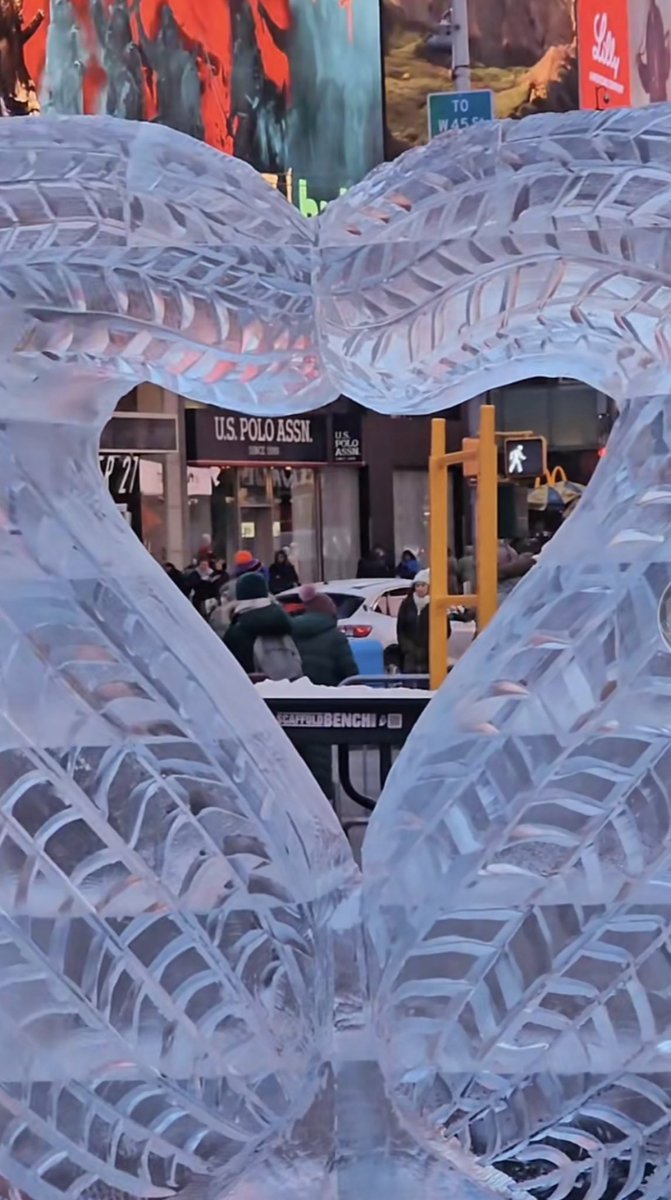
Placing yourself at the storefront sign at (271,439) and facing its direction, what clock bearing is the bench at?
The bench is roughly at 12 o'clock from the storefront sign.

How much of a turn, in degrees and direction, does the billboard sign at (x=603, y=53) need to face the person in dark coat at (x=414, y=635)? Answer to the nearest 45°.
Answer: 0° — it already faces them

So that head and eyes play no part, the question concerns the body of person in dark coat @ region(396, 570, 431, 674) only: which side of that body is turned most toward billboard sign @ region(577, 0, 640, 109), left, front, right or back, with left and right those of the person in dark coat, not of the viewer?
back

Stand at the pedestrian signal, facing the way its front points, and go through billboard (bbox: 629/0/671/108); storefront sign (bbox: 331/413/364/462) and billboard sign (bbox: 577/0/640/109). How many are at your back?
3

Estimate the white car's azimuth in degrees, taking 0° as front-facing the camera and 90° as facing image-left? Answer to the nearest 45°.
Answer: approximately 225°

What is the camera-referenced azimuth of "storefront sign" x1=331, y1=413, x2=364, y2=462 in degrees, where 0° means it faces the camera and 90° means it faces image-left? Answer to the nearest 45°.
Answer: approximately 0°

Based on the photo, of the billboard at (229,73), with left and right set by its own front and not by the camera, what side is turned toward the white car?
front

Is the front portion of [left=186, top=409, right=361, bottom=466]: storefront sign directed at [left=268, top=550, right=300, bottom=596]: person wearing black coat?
yes

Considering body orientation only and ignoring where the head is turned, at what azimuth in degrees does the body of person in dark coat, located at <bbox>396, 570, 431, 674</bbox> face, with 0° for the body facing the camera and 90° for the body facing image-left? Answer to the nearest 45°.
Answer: approximately 0°

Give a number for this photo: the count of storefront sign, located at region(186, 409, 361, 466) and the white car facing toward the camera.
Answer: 1
